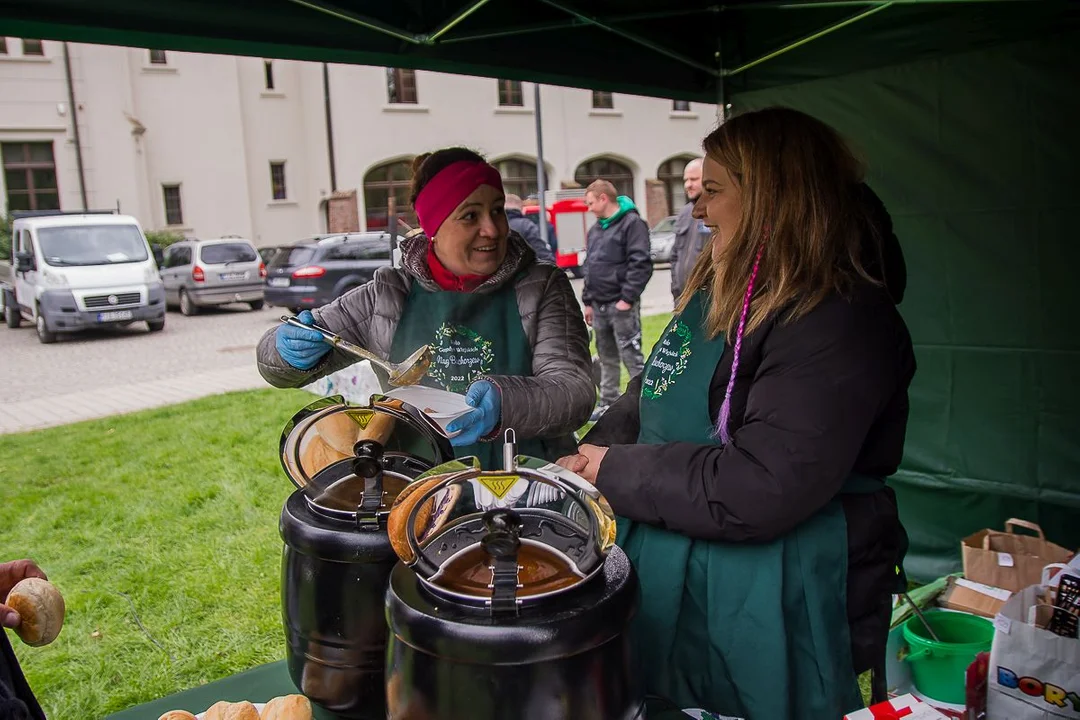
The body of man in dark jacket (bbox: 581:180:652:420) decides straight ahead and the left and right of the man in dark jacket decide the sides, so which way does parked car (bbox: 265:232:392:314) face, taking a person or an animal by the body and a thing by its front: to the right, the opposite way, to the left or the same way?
the opposite way

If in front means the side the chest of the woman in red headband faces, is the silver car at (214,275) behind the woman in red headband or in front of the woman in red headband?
behind

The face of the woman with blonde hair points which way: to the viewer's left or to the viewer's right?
to the viewer's left

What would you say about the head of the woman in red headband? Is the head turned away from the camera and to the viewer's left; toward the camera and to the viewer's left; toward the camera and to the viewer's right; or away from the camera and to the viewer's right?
toward the camera and to the viewer's right

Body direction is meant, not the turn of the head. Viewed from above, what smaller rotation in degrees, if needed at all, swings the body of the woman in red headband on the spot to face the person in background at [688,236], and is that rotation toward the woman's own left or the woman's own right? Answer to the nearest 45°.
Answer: approximately 135° to the woman's own left

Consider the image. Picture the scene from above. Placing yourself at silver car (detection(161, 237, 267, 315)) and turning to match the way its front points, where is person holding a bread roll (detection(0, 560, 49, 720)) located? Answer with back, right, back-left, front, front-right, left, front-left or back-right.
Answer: back-left

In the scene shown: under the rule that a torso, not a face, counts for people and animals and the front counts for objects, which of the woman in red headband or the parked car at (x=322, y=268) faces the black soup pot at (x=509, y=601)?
the woman in red headband

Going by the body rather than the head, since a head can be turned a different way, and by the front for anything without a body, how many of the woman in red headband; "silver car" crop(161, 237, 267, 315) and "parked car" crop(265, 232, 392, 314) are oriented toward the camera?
1

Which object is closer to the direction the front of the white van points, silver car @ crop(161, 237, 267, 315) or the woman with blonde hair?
the woman with blonde hair

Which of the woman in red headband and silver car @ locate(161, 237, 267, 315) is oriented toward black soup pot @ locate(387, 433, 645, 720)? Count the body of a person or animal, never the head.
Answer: the woman in red headband

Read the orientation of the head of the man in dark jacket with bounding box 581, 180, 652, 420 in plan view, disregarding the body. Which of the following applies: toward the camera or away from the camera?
toward the camera

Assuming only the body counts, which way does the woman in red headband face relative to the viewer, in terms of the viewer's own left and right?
facing the viewer

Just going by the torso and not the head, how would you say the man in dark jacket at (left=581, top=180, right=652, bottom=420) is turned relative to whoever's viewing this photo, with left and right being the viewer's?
facing the viewer and to the left of the viewer

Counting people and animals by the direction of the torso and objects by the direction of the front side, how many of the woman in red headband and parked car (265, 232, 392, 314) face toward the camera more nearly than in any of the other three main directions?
1
